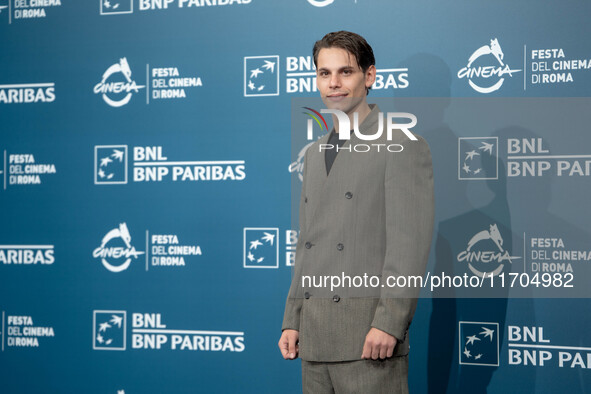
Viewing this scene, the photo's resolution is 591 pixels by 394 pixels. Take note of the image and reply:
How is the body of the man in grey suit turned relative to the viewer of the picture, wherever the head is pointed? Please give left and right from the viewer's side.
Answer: facing the viewer and to the left of the viewer
